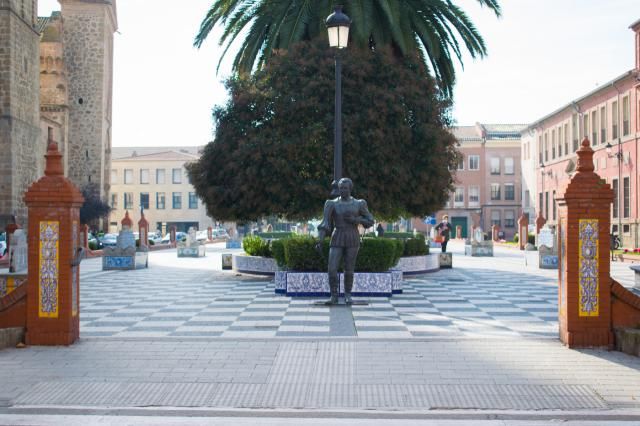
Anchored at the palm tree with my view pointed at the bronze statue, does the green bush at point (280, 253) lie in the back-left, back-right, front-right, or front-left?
front-right

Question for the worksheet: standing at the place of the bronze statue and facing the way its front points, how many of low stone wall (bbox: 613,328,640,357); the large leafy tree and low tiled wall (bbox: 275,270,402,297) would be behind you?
2

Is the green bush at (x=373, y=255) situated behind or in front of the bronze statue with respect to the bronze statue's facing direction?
behind

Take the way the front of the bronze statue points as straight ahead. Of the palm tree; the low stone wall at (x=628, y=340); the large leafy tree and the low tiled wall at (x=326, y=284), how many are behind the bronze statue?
3

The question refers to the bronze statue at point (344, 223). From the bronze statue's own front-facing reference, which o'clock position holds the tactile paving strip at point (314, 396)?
The tactile paving strip is roughly at 12 o'clock from the bronze statue.

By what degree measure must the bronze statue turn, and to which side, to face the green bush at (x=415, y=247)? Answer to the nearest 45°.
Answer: approximately 180°

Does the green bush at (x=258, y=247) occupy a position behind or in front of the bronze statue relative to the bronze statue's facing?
behind

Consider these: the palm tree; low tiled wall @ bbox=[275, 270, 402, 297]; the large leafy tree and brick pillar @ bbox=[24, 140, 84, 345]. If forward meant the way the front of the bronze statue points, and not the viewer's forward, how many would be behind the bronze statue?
3

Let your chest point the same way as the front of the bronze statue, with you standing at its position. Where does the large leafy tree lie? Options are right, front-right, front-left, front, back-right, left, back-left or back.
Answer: back

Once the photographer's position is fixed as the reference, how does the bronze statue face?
facing the viewer

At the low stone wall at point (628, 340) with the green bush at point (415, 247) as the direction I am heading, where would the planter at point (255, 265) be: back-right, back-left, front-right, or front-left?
front-left
